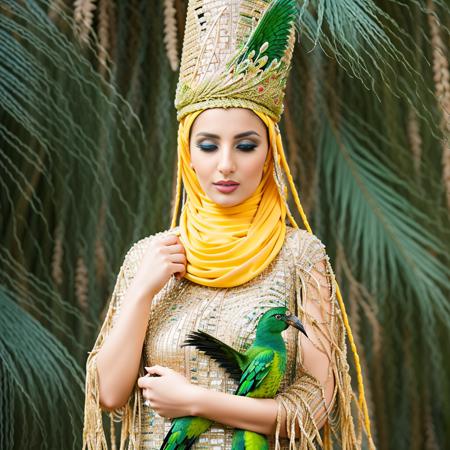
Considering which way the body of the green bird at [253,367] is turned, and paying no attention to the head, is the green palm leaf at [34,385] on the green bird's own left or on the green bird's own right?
on the green bird's own left

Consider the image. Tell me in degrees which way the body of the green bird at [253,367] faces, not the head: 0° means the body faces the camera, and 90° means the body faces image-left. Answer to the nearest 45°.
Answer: approximately 270°

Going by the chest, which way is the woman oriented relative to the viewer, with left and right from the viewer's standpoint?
facing the viewer

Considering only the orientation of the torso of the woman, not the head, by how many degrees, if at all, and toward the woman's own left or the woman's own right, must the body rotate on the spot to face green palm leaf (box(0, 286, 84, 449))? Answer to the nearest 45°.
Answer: approximately 135° to the woman's own right
